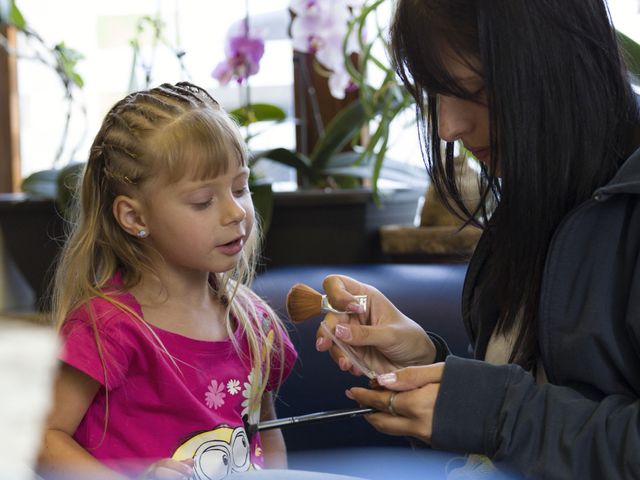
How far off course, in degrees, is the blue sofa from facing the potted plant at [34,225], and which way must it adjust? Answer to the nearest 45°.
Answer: approximately 135° to its right

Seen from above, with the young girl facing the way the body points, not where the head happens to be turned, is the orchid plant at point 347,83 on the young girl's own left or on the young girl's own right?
on the young girl's own left

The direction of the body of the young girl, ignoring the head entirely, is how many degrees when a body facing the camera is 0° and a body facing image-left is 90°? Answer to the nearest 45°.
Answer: approximately 315°

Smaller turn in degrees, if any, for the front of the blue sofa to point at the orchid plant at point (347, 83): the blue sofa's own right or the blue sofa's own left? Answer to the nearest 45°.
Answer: approximately 180°

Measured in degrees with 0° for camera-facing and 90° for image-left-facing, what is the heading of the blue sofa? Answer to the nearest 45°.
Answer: approximately 0°

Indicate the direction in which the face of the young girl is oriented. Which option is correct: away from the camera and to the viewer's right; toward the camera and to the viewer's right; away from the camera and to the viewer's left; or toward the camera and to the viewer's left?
toward the camera and to the viewer's right

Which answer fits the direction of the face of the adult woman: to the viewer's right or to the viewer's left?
to the viewer's left
